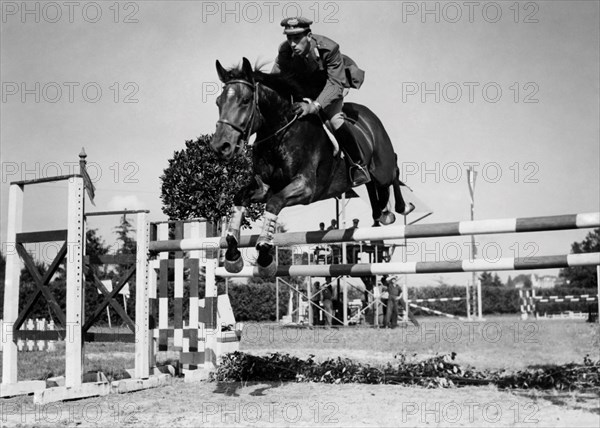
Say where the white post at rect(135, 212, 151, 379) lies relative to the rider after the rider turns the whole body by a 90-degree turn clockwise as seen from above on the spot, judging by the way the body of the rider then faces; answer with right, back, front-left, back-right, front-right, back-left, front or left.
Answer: front

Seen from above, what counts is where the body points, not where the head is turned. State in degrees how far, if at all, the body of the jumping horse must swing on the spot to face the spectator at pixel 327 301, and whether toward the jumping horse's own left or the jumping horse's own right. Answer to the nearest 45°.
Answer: approximately 135° to the jumping horse's own right

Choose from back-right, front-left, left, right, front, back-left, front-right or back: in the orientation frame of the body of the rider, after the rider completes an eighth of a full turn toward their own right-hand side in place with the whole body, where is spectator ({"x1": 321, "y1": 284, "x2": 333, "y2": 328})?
right

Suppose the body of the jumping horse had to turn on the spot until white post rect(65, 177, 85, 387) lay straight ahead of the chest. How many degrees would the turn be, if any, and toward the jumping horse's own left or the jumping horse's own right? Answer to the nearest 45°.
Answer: approximately 90° to the jumping horse's own right

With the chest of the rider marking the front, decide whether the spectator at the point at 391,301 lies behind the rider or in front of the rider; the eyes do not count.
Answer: behind

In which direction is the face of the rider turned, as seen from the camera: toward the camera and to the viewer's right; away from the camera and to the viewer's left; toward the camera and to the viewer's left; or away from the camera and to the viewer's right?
toward the camera and to the viewer's left

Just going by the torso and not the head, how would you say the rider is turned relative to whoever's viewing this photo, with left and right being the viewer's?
facing the viewer and to the left of the viewer
